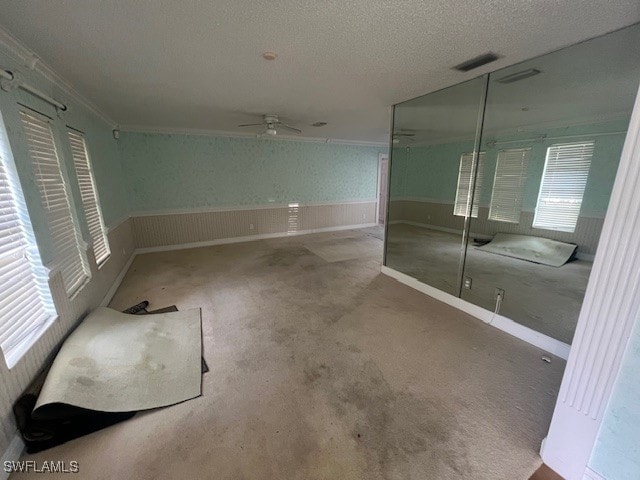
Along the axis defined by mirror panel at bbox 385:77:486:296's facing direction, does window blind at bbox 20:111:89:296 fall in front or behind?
in front

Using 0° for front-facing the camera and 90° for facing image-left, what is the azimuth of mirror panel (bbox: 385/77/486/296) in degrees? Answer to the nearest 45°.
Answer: approximately 45°

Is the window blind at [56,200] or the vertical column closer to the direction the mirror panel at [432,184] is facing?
the window blind

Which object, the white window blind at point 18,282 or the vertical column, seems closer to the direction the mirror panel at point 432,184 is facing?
the white window blind

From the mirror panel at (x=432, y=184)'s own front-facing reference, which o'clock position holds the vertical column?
The vertical column is roughly at 10 o'clock from the mirror panel.

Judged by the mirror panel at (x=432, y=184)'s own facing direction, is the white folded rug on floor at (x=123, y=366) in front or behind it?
in front

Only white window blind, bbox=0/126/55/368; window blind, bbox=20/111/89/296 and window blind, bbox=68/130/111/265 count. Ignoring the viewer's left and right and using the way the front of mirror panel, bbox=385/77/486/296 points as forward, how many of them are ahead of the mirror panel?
3
